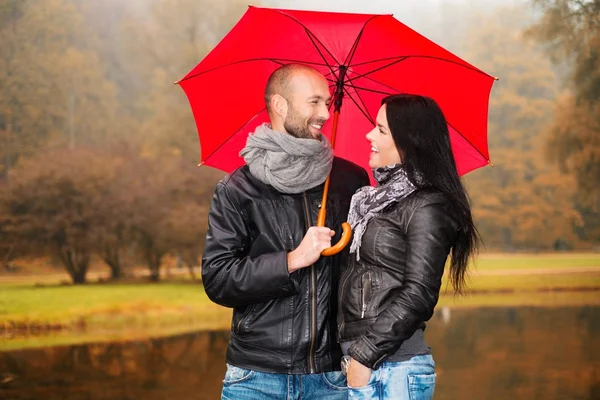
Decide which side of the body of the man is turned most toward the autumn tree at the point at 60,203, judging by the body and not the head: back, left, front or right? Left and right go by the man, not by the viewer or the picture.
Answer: back

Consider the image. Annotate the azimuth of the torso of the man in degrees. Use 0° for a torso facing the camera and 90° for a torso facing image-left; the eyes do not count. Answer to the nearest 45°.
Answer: approximately 315°

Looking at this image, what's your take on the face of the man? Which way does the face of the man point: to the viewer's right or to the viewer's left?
to the viewer's right

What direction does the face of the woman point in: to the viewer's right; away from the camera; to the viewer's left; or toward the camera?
to the viewer's left

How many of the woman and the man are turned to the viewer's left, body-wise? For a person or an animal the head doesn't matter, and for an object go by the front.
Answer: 1

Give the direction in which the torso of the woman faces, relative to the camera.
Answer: to the viewer's left

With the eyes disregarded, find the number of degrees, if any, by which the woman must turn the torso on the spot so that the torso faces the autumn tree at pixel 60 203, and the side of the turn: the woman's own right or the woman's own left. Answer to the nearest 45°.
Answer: approximately 45° to the woman's own right
